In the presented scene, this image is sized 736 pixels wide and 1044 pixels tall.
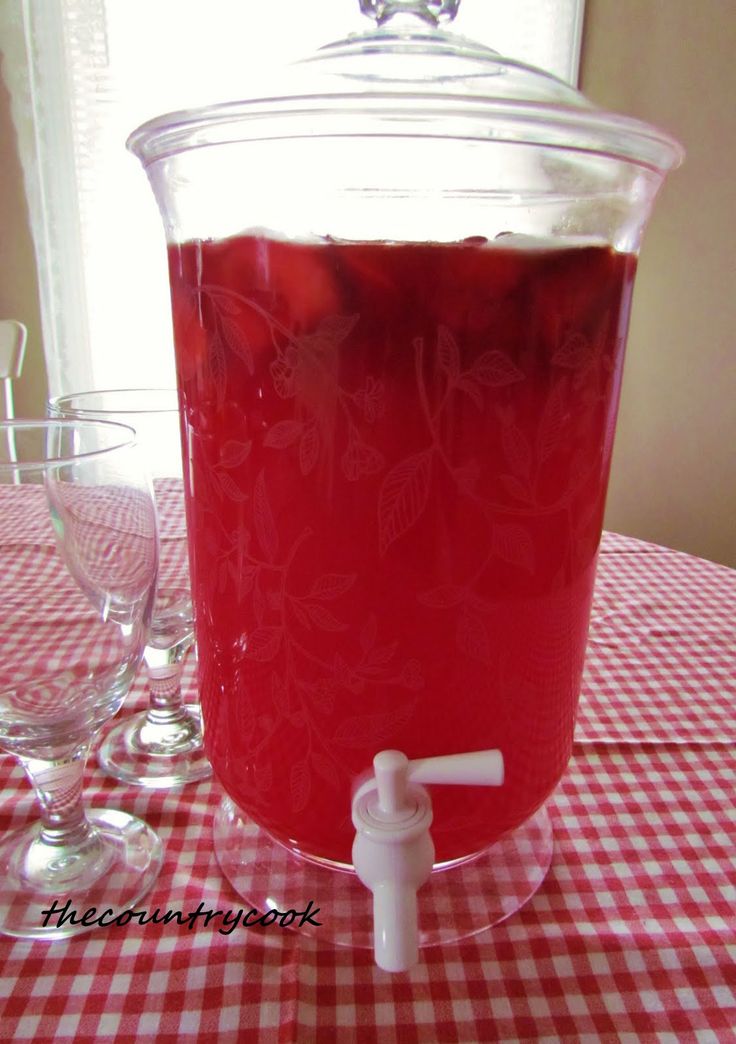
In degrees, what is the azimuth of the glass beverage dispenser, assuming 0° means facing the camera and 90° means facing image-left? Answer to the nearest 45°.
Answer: approximately 0°

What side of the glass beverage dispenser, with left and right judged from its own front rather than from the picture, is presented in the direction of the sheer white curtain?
back
